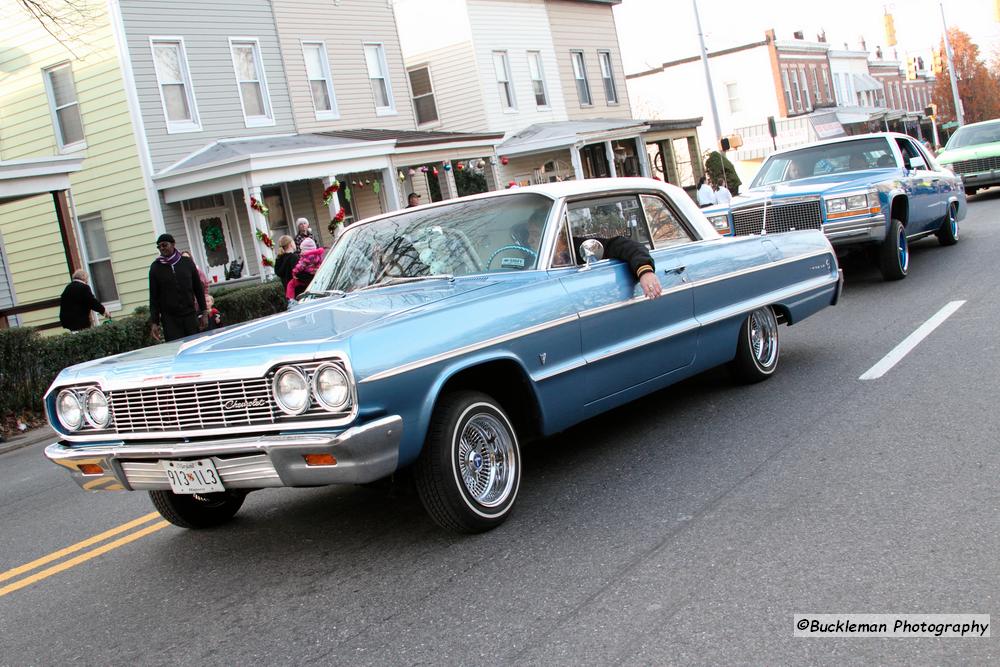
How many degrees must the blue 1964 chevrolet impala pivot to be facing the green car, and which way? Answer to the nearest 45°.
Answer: approximately 180°

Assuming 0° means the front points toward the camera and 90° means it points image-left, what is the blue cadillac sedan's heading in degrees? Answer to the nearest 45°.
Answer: approximately 45°

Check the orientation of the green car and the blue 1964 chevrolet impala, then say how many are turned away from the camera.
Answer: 0

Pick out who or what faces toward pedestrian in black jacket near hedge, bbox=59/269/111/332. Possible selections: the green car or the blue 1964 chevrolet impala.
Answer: the green car

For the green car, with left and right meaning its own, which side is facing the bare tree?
front

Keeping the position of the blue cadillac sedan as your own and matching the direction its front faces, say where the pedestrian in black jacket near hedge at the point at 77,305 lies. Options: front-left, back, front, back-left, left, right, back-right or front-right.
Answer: front-right

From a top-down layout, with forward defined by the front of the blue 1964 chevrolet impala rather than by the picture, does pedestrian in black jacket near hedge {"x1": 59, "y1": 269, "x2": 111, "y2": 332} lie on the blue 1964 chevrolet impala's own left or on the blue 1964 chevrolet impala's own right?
on the blue 1964 chevrolet impala's own right

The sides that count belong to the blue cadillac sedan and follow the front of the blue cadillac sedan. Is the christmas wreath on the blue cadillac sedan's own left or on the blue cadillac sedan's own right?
on the blue cadillac sedan's own right

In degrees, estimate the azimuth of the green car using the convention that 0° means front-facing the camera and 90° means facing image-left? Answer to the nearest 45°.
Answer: approximately 45°

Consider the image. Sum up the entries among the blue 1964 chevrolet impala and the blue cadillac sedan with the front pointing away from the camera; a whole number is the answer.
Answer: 0
